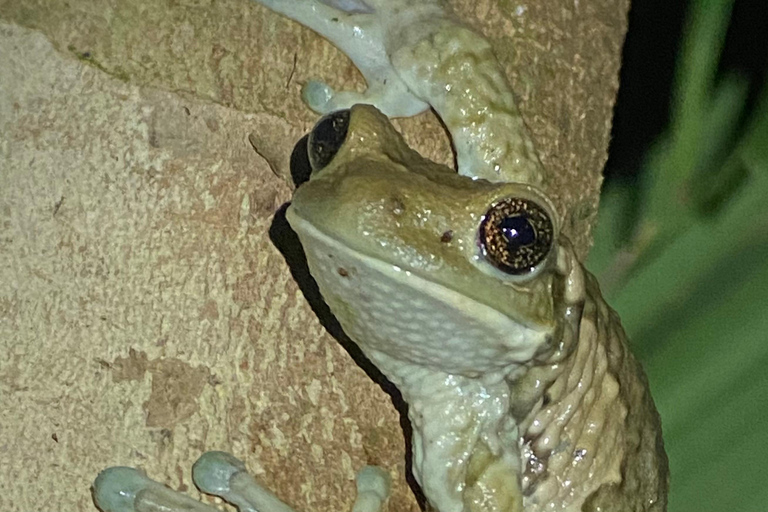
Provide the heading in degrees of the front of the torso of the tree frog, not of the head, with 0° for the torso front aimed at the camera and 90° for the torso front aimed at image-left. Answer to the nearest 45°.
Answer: approximately 45°
